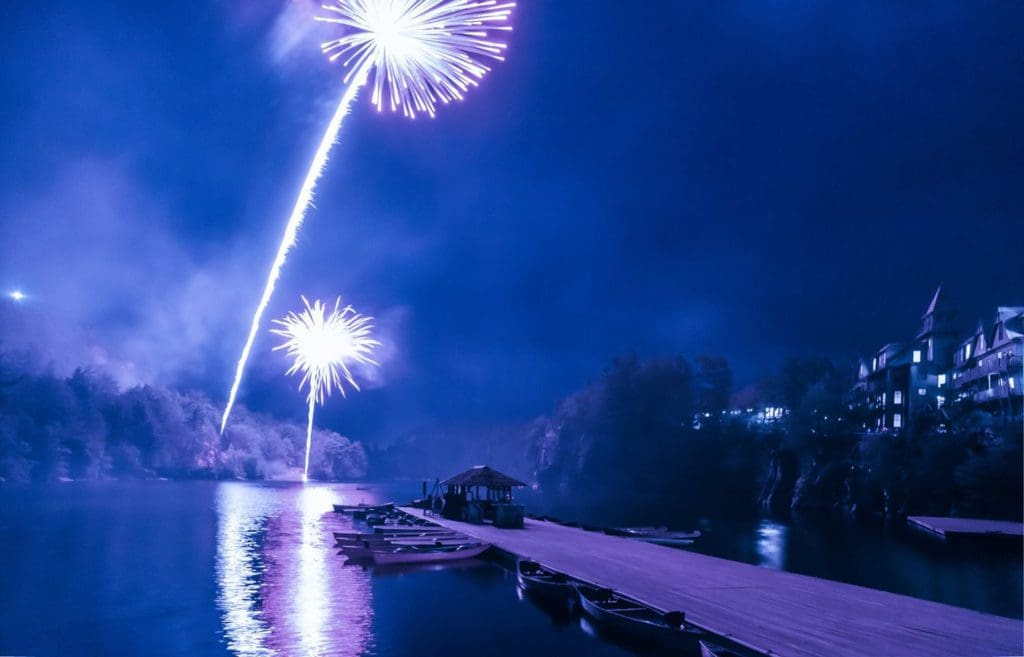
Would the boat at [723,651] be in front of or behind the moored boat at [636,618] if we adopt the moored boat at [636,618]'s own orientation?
behind

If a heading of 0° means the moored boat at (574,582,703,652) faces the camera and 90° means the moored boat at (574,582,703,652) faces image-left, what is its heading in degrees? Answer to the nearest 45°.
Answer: approximately 135°
